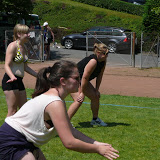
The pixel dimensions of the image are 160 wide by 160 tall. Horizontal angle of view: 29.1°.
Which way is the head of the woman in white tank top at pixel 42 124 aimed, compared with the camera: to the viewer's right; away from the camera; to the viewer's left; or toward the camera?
to the viewer's right

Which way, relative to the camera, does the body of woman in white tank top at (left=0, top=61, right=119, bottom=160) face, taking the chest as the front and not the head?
to the viewer's right

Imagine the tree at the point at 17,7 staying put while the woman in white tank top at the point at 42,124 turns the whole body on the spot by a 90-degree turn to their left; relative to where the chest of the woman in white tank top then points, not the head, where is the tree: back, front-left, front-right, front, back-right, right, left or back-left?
front

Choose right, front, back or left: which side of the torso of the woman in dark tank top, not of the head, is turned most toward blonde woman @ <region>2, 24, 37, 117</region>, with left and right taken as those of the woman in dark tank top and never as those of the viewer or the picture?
right

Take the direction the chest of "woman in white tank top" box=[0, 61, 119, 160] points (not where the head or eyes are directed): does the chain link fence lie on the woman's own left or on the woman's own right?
on the woman's own left

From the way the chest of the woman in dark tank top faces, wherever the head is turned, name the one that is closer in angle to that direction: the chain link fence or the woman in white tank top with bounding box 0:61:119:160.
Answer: the woman in white tank top

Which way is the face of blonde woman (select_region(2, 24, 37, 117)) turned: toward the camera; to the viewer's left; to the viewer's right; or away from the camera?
to the viewer's right

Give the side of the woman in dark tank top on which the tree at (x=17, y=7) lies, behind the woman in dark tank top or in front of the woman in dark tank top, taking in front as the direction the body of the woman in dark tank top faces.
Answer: behind

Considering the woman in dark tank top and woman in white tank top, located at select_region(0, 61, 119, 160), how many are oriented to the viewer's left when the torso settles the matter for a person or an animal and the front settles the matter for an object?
0

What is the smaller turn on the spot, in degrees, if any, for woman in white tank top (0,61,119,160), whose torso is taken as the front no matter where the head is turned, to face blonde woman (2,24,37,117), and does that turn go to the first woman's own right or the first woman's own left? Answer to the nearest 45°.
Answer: approximately 90° to the first woman's own left

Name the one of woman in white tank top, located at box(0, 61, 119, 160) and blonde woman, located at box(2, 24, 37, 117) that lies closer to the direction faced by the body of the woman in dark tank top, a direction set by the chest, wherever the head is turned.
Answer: the woman in white tank top

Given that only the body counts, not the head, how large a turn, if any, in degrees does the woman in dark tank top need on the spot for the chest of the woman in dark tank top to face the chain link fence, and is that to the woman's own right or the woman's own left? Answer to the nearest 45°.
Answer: approximately 135° to the woman's own left
